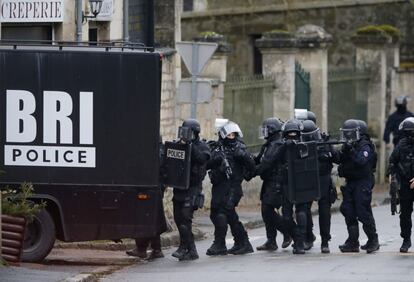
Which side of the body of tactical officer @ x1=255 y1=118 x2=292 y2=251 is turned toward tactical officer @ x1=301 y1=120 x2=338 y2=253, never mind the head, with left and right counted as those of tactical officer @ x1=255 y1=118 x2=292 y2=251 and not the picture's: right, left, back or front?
back

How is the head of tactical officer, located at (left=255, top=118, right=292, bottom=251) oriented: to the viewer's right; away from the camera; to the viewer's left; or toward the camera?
to the viewer's left

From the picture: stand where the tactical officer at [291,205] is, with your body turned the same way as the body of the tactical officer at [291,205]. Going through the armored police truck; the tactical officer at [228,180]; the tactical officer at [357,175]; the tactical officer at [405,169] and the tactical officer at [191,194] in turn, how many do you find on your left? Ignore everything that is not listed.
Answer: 2

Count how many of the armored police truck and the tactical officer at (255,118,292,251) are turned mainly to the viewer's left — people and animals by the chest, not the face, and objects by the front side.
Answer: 2

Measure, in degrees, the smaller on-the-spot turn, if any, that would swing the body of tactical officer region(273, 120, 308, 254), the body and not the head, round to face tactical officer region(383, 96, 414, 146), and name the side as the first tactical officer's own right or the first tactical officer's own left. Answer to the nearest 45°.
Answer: approximately 180°

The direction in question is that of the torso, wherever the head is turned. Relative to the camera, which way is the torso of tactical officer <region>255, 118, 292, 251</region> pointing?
to the viewer's left
